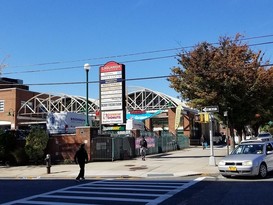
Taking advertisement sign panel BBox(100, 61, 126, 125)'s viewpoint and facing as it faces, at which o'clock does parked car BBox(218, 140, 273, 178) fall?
The parked car is roughly at 11 o'clock from the advertisement sign panel.

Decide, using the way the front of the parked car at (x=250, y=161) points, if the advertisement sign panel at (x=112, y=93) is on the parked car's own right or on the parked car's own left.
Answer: on the parked car's own right

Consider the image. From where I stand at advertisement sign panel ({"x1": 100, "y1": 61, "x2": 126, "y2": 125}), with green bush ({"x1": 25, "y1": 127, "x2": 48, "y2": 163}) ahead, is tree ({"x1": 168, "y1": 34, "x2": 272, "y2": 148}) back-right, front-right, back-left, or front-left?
back-left

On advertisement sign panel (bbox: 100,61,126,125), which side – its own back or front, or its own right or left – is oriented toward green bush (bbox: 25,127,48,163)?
right

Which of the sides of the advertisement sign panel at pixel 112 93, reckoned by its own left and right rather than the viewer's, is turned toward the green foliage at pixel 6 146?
right

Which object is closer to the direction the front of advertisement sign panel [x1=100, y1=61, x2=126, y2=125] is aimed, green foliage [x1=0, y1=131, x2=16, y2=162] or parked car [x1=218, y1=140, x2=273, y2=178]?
the parked car

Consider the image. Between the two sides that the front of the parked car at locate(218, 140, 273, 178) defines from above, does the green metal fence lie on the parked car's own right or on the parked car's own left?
on the parked car's own right

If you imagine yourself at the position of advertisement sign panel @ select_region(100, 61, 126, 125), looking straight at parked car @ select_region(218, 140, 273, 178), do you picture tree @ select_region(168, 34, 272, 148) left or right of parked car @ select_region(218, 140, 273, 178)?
left

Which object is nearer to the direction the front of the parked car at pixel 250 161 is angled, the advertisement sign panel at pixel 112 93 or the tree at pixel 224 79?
the advertisement sign panel

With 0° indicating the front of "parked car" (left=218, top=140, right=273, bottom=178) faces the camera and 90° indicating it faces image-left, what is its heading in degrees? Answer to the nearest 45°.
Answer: approximately 45°

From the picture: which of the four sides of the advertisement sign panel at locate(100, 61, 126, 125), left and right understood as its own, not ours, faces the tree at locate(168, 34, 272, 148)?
left
